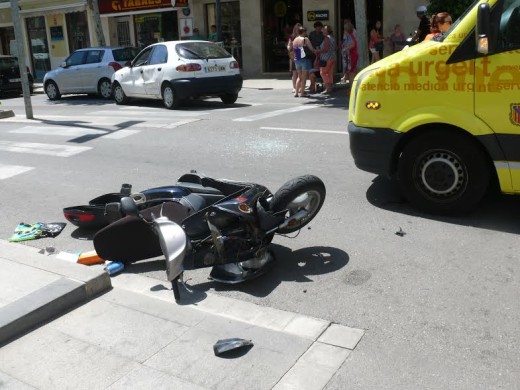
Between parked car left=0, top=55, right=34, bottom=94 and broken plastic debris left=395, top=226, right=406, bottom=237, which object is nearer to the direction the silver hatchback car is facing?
the parked car

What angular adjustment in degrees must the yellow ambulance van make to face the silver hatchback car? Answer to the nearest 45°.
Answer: approximately 45° to its right

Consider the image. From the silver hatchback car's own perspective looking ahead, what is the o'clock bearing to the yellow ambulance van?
The yellow ambulance van is roughly at 7 o'clock from the silver hatchback car.

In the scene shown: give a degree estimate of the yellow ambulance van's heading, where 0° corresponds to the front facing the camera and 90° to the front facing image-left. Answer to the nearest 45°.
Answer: approximately 90°
